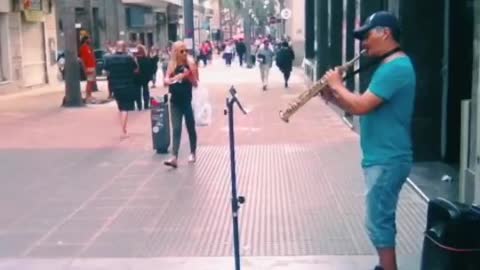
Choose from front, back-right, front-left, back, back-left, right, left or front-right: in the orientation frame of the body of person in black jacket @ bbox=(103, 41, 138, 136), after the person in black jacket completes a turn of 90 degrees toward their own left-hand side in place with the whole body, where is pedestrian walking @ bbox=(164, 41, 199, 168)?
left

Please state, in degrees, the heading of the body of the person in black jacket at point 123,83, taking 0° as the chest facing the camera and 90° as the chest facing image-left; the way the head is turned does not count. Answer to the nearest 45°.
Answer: approximately 180°

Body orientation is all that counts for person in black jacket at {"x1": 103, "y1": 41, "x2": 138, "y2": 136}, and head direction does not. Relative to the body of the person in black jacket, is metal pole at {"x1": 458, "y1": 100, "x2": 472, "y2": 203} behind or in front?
behind

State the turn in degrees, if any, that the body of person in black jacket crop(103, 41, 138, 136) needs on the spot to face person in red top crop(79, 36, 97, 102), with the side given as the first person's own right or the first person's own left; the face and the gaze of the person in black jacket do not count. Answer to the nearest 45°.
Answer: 0° — they already face them
